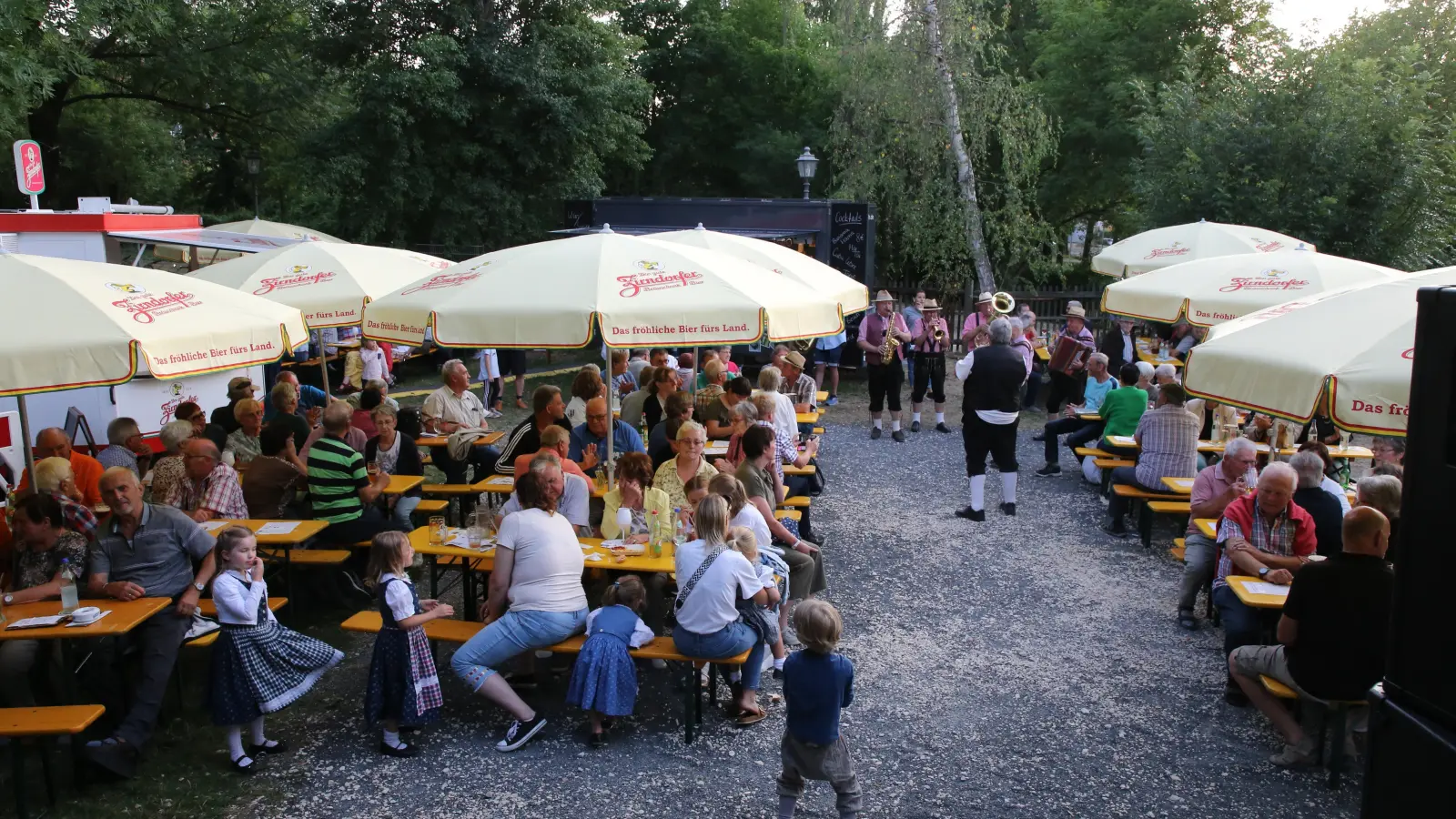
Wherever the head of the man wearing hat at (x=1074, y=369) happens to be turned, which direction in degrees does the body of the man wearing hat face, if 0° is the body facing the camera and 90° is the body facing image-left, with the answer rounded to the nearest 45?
approximately 45°

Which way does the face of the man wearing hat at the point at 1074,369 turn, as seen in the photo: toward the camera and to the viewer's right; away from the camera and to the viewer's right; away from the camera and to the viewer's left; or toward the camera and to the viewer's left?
toward the camera and to the viewer's left

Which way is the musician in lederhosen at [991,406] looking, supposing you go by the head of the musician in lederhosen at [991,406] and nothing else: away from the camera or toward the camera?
away from the camera

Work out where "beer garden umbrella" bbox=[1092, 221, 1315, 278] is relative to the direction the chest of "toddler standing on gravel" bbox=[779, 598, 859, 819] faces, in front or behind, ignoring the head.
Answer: in front

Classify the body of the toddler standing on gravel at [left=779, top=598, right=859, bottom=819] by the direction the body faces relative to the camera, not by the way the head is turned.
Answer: away from the camera

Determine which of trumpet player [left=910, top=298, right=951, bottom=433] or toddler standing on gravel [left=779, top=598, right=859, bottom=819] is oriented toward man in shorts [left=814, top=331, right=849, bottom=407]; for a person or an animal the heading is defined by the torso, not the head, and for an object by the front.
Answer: the toddler standing on gravel

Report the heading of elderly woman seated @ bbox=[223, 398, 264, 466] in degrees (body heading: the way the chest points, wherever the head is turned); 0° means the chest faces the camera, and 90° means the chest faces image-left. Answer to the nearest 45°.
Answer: approximately 315°

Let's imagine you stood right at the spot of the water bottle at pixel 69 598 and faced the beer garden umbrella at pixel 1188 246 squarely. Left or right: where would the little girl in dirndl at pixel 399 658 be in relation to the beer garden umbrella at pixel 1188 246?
right

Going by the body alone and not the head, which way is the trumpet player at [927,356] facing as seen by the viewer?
toward the camera

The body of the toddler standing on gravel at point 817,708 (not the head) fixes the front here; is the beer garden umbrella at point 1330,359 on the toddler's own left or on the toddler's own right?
on the toddler's own right

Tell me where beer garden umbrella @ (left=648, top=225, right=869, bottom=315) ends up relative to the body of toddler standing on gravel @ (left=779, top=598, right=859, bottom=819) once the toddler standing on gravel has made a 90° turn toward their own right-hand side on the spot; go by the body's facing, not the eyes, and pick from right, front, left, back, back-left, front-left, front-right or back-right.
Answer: left

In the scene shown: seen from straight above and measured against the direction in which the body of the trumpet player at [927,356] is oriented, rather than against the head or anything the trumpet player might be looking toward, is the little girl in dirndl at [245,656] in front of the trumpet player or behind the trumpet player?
in front

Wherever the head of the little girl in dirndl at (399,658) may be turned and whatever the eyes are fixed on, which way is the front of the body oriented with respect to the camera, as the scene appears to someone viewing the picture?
to the viewer's right

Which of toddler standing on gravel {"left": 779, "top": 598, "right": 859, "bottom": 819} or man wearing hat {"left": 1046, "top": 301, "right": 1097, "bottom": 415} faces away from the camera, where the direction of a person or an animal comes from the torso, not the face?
the toddler standing on gravel

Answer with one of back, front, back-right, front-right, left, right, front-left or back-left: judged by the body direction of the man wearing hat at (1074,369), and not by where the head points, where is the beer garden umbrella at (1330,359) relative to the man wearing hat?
front-left

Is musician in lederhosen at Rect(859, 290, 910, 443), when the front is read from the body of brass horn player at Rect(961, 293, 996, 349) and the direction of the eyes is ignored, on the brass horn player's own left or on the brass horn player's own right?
on the brass horn player's own right
